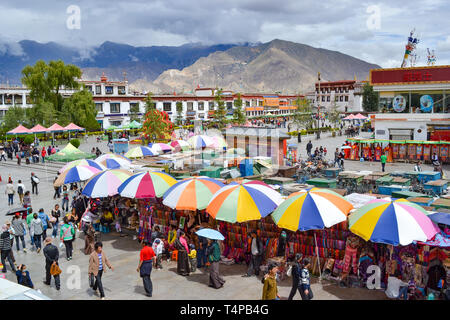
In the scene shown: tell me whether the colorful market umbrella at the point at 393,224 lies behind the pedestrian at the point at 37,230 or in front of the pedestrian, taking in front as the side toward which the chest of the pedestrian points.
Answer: behind

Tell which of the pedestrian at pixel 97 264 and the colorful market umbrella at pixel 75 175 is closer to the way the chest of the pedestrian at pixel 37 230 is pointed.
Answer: the colorful market umbrella

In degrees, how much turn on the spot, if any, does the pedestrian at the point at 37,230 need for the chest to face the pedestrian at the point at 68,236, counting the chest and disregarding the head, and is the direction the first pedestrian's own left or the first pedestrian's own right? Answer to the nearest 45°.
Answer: approximately 135° to the first pedestrian's own right
